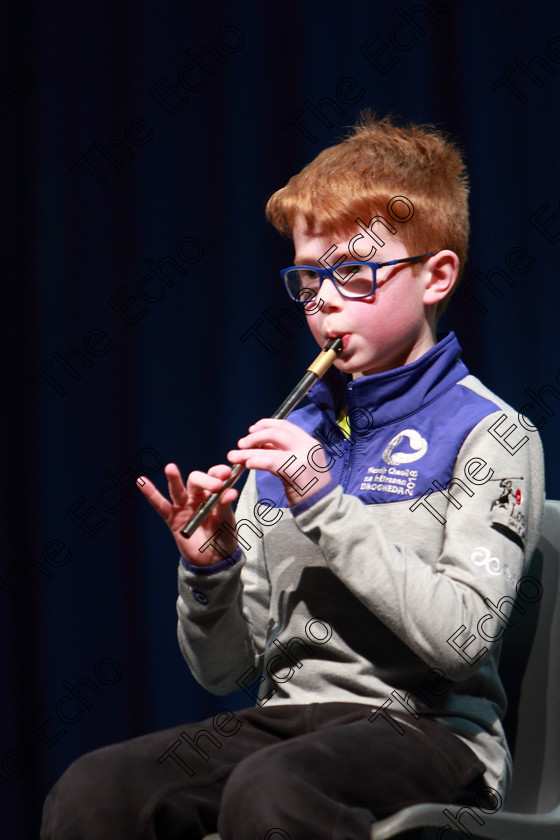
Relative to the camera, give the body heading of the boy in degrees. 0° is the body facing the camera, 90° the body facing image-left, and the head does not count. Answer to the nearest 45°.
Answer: approximately 45°

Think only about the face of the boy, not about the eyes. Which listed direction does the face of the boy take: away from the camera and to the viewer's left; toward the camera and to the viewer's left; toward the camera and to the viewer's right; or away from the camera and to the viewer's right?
toward the camera and to the viewer's left
